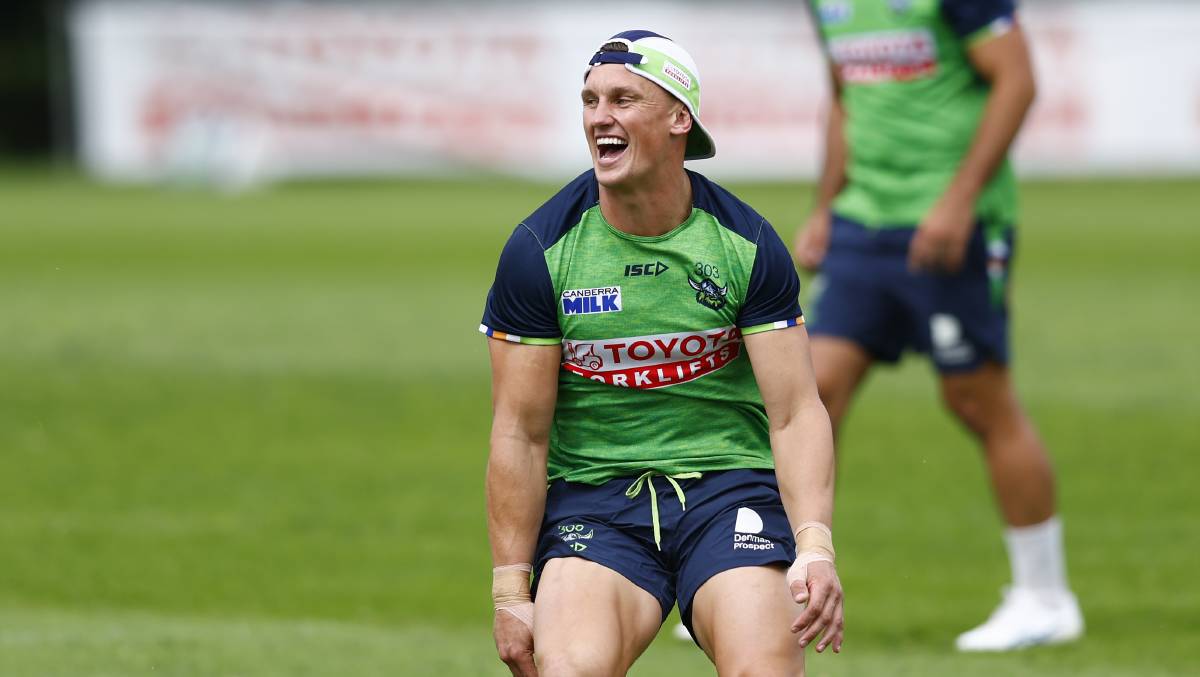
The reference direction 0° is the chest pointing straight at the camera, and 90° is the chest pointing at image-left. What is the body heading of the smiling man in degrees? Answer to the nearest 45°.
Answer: approximately 0°

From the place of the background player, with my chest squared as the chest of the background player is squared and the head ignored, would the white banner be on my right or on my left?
on my right

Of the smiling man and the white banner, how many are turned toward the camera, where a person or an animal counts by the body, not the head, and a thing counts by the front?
2

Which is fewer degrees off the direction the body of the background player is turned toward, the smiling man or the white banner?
the smiling man

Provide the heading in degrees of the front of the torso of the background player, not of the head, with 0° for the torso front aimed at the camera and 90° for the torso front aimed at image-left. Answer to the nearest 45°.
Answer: approximately 45°

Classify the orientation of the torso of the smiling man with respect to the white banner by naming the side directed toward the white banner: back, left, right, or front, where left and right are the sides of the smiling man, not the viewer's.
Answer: back

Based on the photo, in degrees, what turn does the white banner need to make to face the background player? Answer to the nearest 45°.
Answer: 0° — it already faces them

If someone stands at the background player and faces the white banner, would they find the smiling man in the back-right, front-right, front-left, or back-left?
back-left

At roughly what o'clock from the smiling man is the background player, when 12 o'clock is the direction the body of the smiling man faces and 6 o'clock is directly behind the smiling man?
The background player is roughly at 7 o'clock from the smiling man.
